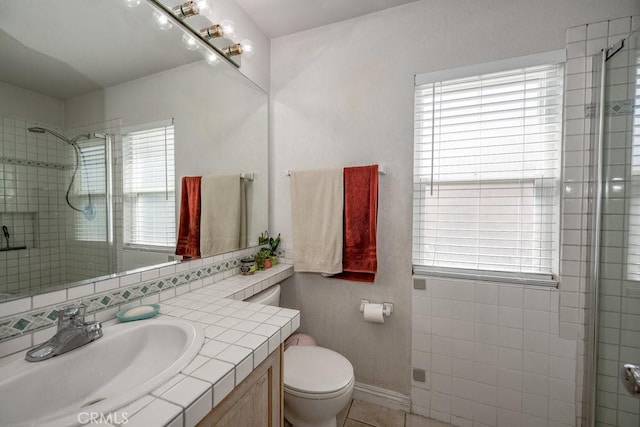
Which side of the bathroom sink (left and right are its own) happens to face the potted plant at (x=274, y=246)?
left

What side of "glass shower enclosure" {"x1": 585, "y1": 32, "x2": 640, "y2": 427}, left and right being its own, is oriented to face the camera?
left

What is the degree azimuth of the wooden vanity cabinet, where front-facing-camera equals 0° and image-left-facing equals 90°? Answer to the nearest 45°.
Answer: approximately 315°

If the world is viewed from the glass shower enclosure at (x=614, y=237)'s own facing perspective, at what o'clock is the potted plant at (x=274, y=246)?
The potted plant is roughly at 11 o'clock from the glass shower enclosure.

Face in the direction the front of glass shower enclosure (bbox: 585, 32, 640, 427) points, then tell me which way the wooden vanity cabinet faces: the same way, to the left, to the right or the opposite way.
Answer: the opposite way
